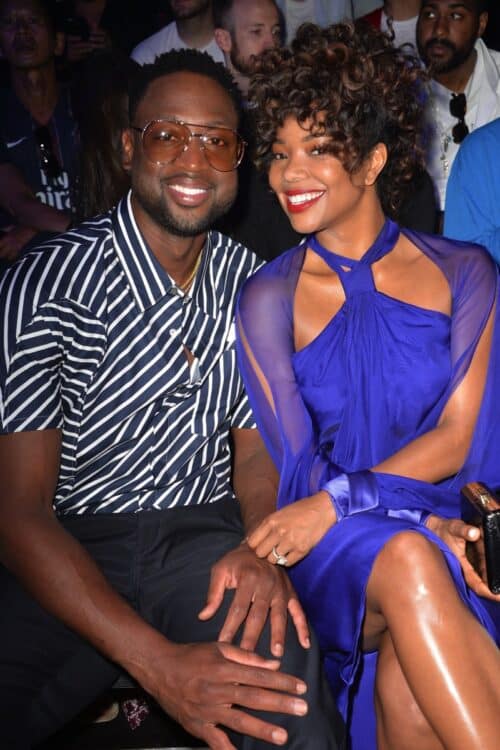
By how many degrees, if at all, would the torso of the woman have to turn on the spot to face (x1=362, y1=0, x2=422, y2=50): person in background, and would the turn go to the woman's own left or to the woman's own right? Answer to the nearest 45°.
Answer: approximately 180°

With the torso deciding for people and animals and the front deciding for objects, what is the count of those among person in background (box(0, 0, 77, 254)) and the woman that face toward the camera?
2

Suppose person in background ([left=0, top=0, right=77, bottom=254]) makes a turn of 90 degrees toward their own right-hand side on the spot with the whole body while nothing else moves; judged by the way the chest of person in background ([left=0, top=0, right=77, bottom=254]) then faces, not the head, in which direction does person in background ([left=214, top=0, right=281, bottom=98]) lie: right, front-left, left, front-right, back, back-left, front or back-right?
back

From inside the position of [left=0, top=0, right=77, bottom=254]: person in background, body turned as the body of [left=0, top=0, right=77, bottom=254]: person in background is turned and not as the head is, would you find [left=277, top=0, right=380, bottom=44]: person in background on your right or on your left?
on your left

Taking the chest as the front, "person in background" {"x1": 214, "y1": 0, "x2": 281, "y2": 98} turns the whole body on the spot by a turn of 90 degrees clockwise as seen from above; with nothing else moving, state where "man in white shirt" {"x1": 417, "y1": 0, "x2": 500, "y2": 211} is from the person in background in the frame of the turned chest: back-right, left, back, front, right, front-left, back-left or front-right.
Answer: back-left

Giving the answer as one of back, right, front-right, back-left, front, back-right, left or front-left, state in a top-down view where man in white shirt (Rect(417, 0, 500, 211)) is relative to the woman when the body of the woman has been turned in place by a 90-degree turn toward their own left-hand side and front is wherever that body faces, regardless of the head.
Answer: left

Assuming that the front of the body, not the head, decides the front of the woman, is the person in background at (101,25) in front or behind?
behind

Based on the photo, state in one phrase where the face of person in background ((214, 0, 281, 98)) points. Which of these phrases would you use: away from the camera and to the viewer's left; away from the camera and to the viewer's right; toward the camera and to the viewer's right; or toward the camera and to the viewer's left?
toward the camera and to the viewer's right

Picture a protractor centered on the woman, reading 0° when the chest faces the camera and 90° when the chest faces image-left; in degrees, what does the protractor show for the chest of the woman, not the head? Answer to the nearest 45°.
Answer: approximately 0°

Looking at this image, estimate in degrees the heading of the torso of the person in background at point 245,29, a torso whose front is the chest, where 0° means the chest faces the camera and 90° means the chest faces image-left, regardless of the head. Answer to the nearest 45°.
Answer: approximately 315°
